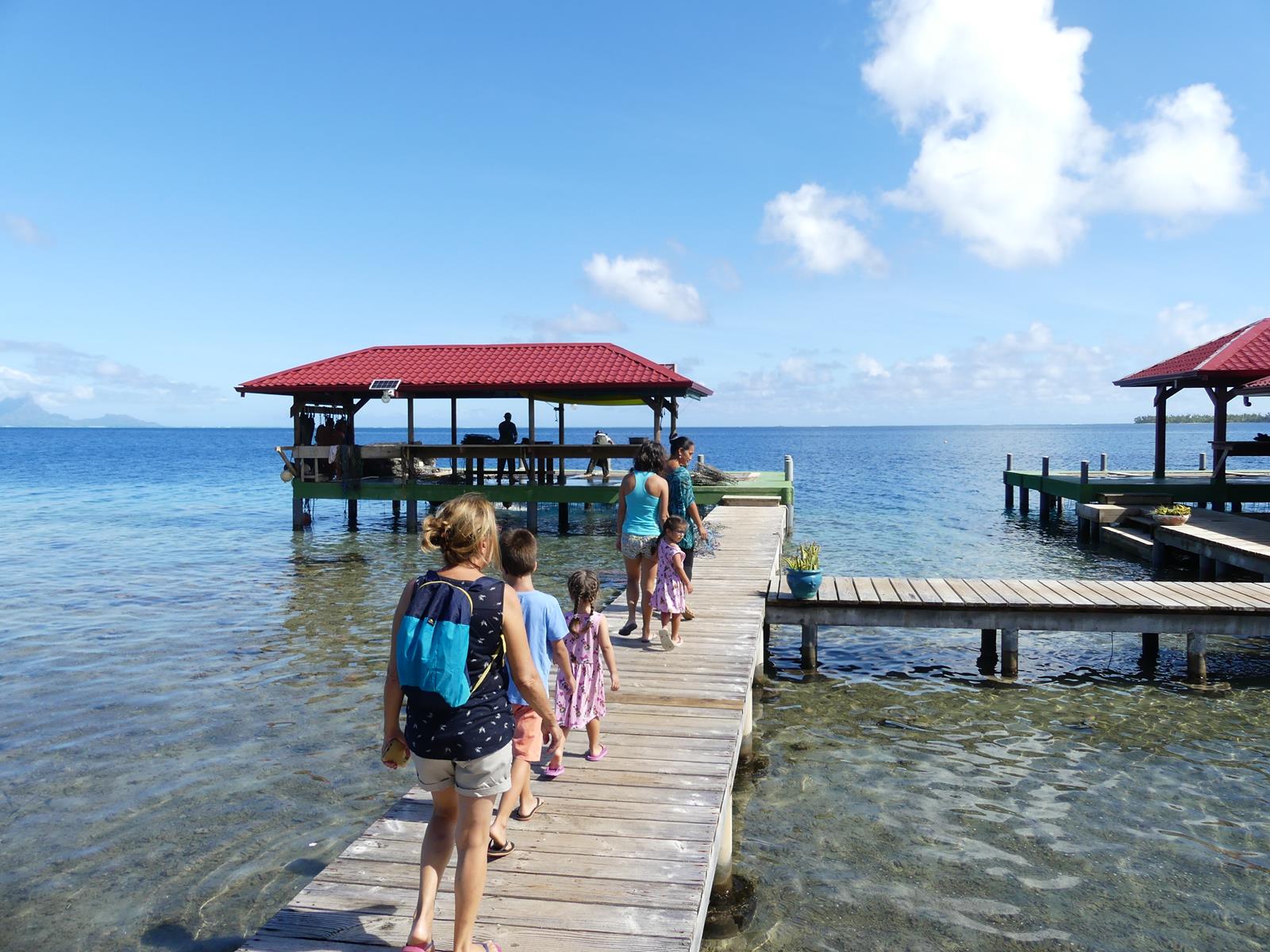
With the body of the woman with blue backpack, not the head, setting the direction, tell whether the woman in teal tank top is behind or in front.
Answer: in front

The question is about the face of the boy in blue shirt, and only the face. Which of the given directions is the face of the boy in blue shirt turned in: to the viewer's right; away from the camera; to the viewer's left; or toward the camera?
away from the camera

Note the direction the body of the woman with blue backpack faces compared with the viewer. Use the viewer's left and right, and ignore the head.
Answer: facing away from the viewer and to the right of the viewer

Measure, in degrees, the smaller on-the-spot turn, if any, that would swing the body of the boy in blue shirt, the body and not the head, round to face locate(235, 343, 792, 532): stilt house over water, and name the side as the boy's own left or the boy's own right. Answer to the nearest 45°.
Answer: approximately 45° to the boy's own left

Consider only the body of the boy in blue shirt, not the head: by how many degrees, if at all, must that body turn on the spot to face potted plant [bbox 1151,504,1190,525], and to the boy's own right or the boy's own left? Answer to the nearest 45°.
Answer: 0° — they already face it

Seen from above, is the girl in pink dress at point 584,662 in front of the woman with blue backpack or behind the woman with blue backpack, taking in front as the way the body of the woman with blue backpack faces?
in front

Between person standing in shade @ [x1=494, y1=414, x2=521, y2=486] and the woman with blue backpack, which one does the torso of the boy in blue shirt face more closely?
the person standing in shade

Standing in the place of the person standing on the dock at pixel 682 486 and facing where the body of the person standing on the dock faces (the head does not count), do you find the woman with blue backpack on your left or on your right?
on your right

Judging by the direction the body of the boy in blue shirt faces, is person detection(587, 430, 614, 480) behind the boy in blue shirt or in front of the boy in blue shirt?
in front

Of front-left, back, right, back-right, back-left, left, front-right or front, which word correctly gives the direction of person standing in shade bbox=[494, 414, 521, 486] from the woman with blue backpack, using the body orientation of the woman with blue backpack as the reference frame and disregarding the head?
front-left

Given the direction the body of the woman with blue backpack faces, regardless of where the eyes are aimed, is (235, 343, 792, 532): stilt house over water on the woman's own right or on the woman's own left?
on the woman's own left

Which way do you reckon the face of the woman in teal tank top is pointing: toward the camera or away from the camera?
away from the camera

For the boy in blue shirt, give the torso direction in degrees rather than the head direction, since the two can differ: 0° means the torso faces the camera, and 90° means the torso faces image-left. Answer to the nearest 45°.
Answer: approximately 225°

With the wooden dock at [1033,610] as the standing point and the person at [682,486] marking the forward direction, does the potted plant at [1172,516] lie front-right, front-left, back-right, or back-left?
back-right

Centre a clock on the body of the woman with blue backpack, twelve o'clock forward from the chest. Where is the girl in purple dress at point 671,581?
The girl in purple dress is roughly at 11 o'clock from the woman with blue backpack.

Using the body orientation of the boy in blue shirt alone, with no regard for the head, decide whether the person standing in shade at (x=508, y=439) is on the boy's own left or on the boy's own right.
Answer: on the boy's own left
